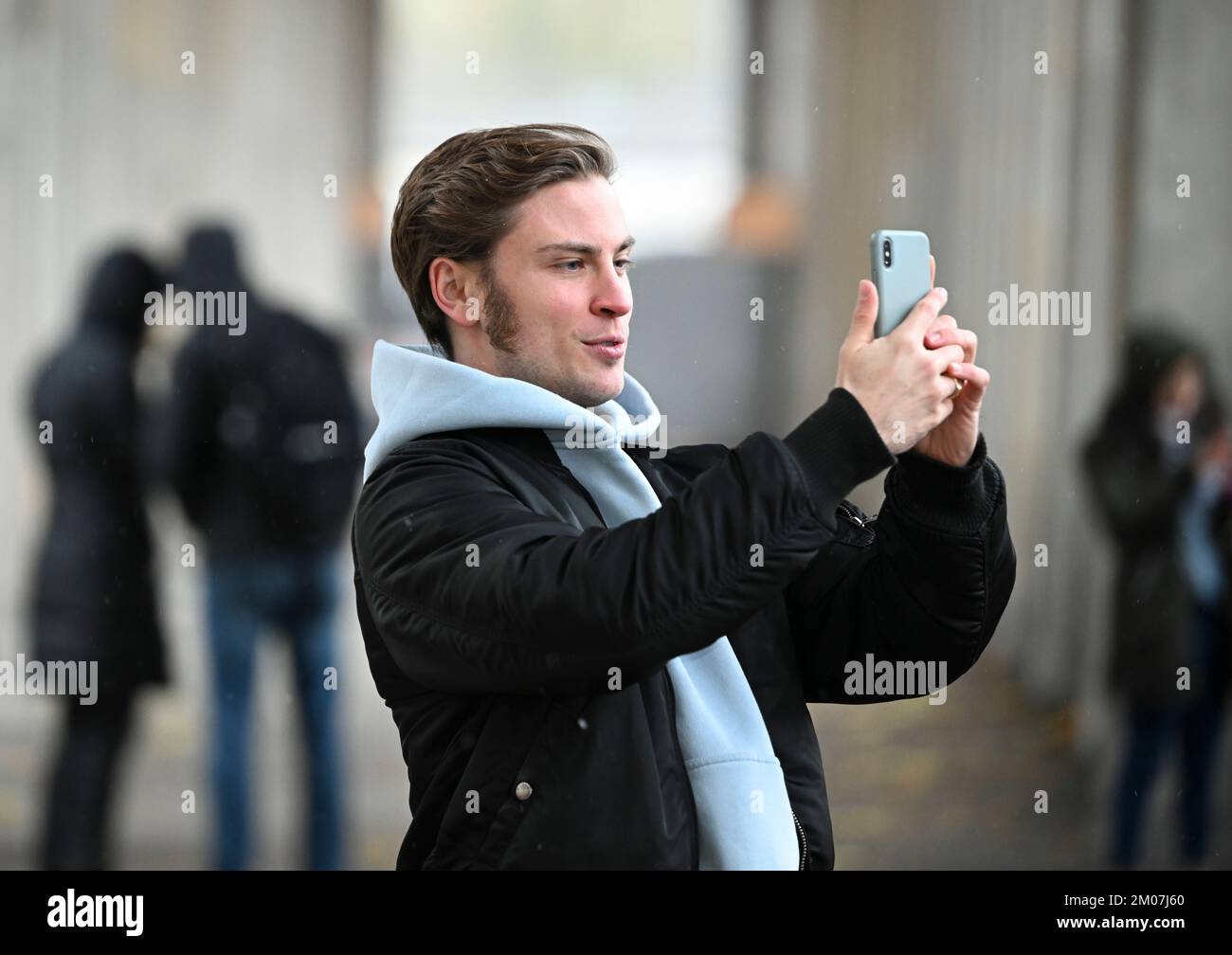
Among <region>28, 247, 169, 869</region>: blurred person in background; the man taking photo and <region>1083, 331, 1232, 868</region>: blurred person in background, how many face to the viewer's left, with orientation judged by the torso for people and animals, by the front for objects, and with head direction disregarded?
0

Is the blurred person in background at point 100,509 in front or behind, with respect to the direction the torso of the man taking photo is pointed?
behind

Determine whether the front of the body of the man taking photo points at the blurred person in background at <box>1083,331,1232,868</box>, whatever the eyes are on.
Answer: no

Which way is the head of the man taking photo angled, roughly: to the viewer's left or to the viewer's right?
to the viewer's right

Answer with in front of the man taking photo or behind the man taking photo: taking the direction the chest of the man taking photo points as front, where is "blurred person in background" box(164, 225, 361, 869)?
behind

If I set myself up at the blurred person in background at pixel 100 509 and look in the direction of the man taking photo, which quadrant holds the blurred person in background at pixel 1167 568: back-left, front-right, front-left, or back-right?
front-left

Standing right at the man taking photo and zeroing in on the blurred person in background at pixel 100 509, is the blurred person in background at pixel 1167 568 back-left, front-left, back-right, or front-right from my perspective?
front-right

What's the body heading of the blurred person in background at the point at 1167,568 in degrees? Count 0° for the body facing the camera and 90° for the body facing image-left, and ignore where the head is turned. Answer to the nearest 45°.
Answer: approximately 315°

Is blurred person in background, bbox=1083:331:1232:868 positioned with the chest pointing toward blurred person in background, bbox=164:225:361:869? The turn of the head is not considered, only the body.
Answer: no

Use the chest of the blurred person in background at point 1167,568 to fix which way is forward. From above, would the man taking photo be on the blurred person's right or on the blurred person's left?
on the blurred person's right

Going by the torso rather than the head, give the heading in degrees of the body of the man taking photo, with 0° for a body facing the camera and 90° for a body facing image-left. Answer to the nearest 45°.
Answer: approximately 315°
